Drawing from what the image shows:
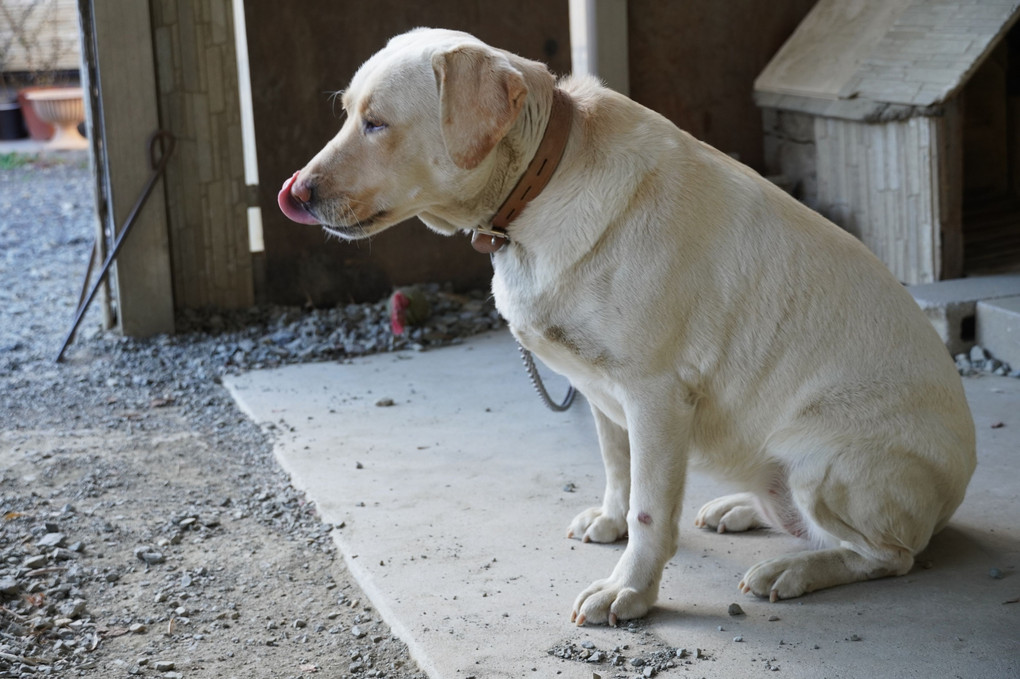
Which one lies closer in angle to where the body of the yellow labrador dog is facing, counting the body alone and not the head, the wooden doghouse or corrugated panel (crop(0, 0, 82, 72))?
the corrugated panel

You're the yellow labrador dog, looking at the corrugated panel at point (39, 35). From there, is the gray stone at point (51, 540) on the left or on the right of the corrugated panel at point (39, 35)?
left

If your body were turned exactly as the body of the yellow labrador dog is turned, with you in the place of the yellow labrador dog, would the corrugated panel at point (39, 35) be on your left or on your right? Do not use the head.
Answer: on your right

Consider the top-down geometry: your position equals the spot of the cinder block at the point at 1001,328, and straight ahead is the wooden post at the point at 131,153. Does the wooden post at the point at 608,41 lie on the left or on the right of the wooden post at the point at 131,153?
right

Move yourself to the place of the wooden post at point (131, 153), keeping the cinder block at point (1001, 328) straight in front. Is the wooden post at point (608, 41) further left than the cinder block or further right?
left

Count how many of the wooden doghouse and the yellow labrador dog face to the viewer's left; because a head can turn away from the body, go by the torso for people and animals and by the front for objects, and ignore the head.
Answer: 1

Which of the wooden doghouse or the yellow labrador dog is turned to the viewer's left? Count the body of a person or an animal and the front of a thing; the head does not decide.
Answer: the yellow labrador dog

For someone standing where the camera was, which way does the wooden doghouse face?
facing the viewer and to the right of the viewer

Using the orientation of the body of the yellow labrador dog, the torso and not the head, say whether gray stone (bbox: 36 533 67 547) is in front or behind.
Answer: in front

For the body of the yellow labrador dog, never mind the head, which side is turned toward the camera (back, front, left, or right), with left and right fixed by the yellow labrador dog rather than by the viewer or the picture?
left

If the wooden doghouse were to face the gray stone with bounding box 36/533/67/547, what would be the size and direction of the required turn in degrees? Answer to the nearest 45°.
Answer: approximately 90° to its right

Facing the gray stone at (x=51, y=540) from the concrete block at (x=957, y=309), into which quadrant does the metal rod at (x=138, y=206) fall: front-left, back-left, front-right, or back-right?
front-right
